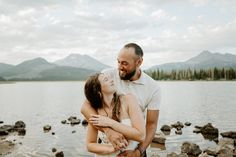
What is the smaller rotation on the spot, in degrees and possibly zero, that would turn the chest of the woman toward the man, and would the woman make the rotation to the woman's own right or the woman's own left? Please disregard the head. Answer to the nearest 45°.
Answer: approximately 135° to the woman's own left

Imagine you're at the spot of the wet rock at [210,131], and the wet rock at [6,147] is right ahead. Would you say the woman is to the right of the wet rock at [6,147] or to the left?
left

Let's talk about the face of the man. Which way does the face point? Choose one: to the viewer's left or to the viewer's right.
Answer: to the viewer's left

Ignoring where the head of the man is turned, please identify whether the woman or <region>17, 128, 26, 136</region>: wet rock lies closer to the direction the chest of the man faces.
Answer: the woman

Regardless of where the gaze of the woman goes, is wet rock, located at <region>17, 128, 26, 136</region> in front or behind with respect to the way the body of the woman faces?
behind

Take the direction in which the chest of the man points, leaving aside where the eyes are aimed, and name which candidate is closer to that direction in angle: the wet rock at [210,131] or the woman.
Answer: the woman

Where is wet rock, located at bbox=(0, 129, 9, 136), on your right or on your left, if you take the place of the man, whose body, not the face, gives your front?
on your right

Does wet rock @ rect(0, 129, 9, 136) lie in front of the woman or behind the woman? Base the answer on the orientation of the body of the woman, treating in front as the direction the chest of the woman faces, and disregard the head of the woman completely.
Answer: behind

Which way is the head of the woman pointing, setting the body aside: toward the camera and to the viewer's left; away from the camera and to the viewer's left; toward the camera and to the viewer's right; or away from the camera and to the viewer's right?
toward the camera and to the viewer's right

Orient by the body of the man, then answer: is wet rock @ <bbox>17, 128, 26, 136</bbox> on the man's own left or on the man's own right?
on the man's own right

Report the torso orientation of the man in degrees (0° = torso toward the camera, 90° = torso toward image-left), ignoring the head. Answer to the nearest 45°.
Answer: approximately 45°

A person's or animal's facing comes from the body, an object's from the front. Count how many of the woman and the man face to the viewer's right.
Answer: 0
